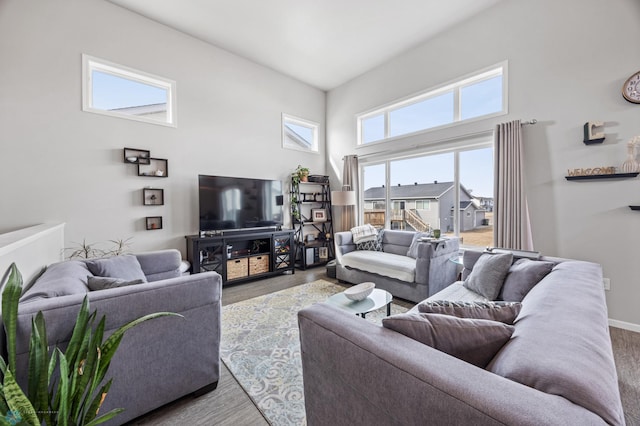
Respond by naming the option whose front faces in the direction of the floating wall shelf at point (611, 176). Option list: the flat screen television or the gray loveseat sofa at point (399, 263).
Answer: the flat screen television

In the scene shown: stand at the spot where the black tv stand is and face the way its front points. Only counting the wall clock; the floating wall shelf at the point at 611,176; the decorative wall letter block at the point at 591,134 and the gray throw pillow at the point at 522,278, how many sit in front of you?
4

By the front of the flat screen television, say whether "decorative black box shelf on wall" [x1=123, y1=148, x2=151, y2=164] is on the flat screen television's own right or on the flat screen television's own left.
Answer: on the flat screen television's own right

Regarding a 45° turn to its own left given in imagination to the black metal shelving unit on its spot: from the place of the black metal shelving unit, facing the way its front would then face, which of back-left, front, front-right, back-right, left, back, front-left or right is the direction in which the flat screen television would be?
back-right

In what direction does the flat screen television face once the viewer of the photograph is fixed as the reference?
facing the viewer and to the right of the viewer

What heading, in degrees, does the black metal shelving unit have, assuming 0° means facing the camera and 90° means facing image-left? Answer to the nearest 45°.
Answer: approximately 315°

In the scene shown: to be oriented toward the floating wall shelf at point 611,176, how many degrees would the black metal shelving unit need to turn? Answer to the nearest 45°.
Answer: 0° — it already faces it

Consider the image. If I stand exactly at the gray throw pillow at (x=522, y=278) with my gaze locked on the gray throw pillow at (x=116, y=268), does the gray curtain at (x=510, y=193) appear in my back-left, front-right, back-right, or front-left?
back-right

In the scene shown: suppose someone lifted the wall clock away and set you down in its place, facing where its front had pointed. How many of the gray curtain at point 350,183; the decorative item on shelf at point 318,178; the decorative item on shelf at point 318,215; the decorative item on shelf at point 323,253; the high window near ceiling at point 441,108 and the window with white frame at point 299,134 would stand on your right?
6

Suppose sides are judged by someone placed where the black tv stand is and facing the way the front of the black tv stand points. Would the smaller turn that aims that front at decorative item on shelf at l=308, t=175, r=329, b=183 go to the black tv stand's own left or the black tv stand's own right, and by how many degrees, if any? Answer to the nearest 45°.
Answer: approximately 90° to the black tv stand's own left

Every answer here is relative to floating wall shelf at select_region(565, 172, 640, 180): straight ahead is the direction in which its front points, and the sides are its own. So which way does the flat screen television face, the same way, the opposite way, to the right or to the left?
to the left

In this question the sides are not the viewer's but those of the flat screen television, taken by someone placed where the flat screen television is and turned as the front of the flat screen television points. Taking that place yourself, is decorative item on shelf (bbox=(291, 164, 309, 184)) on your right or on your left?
on your left

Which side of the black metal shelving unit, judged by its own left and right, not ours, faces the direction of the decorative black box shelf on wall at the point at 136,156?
right

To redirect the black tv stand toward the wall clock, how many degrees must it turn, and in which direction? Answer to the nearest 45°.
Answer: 0° — it already faces it
